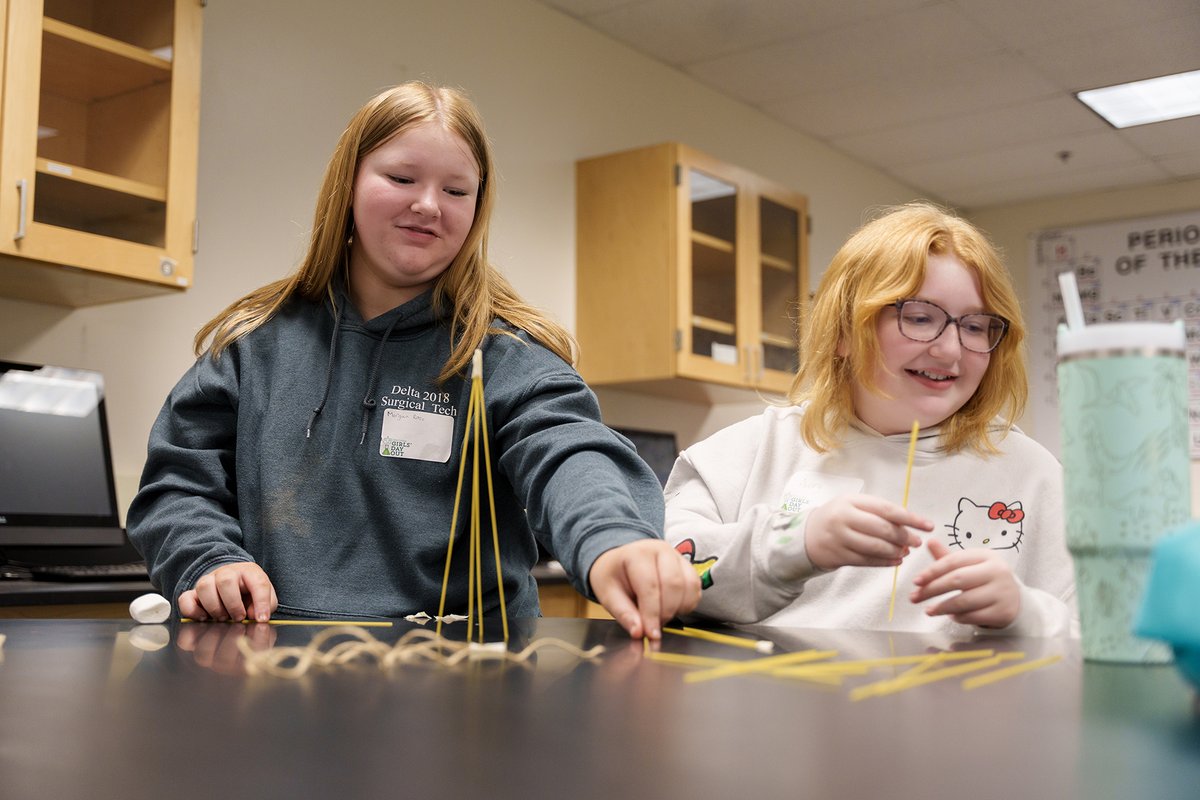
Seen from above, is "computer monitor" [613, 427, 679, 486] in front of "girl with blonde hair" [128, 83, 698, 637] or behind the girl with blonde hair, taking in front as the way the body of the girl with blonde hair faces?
behind

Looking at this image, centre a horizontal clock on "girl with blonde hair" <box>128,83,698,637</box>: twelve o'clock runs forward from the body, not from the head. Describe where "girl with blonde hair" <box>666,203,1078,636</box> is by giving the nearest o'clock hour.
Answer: "girl with blonde hair" <box>666,203,1078,636</box> is roughly at 9 o'clock from "girl with blonde hair" <box>128,83,698,637</box>.

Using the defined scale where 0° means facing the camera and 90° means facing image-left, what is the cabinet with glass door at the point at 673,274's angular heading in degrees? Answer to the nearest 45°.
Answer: approximately 315°

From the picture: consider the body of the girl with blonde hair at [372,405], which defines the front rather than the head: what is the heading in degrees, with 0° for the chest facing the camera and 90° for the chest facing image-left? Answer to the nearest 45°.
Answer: approximately 0°

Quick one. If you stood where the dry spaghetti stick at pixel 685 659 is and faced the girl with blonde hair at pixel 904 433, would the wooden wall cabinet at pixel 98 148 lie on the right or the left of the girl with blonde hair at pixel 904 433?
left

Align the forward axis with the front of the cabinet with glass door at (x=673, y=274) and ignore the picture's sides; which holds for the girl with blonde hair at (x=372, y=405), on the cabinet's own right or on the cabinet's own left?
on the cabinet's own right

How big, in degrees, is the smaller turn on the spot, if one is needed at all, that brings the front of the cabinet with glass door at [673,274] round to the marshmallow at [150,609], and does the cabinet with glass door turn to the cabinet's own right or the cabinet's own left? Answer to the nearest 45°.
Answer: approximately 45° to the cabinet's own right

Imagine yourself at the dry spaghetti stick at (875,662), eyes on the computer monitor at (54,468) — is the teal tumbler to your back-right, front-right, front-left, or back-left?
back-right

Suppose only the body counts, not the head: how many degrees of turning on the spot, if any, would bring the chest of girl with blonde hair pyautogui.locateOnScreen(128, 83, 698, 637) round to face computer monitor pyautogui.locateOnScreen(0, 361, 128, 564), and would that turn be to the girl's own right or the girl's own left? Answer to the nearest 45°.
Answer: approximately 135° to the girl's own right
